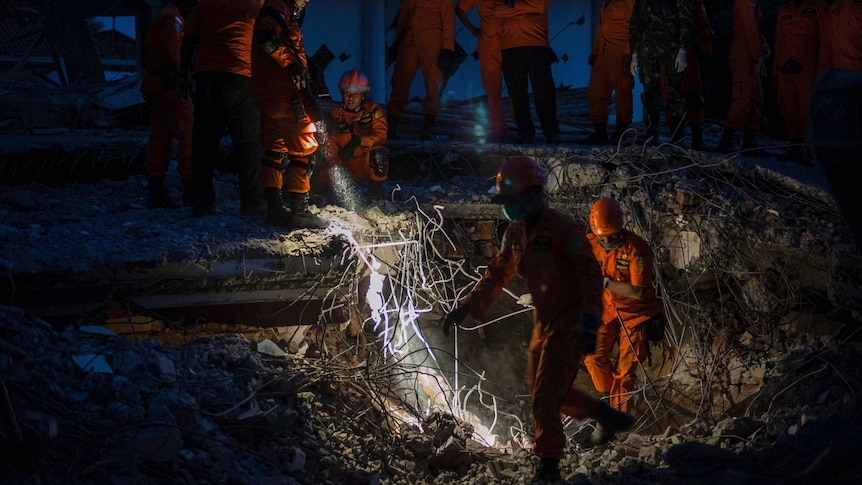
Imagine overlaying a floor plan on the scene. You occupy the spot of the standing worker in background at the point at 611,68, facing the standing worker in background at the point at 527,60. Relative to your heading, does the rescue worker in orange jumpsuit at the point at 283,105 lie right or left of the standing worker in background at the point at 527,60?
left

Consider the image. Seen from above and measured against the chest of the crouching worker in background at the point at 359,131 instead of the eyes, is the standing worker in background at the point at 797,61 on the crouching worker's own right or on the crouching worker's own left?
on the crouching worker's own left
